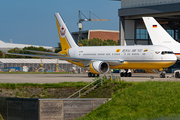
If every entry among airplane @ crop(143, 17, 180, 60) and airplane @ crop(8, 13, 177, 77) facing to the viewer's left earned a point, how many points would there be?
0

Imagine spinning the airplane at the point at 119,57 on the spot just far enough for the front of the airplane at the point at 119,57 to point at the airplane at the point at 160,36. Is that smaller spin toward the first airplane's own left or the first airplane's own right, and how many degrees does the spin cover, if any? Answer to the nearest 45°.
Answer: approximately 90° to the first airplane's own left

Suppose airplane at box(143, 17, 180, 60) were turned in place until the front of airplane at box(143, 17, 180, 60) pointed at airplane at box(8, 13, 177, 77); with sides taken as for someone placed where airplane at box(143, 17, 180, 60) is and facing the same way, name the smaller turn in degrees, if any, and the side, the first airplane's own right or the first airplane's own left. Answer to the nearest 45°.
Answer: approximately 135° to the first airplane's own right

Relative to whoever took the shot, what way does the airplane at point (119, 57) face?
facing the viewer and to the right of the viewer

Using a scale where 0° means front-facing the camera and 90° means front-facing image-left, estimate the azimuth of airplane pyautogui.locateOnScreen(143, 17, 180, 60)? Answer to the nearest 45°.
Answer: approximately 270°
